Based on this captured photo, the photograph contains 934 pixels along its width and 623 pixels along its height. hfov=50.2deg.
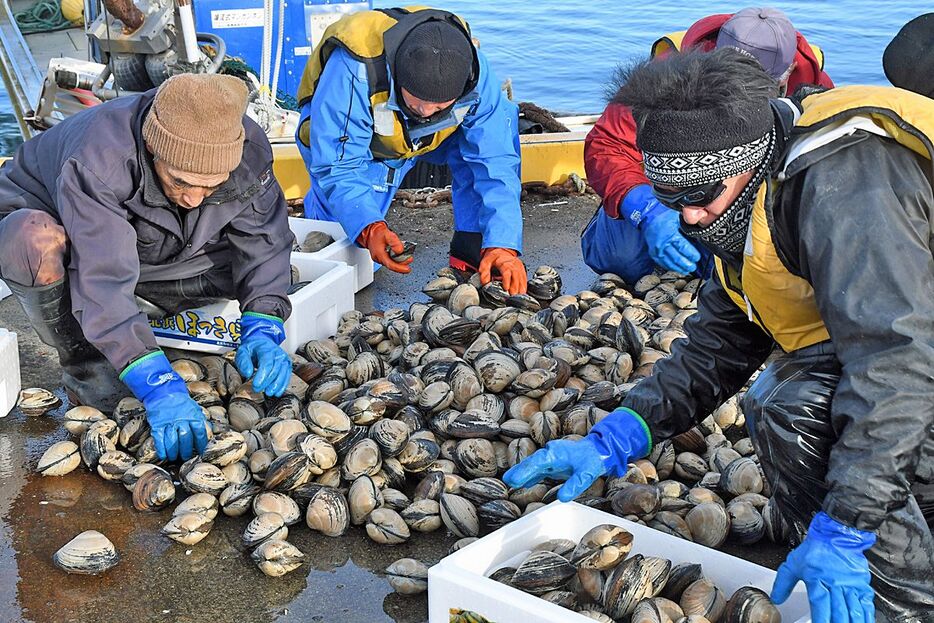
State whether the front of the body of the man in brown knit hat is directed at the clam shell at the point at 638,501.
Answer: yes

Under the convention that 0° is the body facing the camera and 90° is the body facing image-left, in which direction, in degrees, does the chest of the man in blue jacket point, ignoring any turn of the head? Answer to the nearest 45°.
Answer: approximately 0°

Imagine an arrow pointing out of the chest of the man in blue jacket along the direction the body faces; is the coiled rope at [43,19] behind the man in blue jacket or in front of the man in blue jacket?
behind

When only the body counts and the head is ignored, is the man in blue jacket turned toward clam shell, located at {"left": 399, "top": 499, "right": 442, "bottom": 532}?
yes

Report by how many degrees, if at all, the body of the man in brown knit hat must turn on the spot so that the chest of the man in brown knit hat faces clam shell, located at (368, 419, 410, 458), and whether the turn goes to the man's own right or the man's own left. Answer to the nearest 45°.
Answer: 0° — they already face it

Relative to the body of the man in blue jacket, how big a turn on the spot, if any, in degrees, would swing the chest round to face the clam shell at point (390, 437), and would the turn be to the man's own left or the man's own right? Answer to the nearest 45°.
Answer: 0° — they already face it

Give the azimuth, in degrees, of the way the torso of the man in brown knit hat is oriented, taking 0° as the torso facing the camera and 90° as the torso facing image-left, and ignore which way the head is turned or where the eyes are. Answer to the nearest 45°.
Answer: approximately 315°

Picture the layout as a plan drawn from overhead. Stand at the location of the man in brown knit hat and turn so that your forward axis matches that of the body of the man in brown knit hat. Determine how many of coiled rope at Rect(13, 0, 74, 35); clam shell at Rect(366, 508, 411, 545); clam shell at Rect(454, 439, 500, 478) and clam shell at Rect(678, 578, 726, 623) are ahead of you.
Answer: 3
